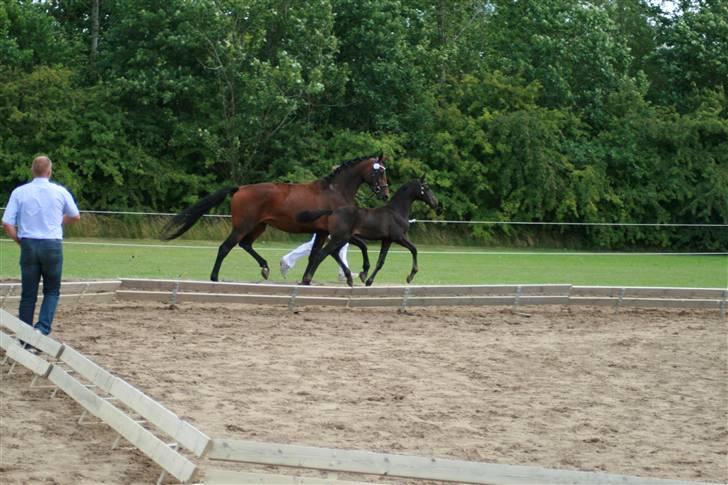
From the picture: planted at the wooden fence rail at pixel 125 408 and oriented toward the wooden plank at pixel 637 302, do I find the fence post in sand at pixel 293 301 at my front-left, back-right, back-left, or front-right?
front-left

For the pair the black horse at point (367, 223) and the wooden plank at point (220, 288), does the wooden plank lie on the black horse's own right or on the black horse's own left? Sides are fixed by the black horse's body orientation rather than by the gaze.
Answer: on the black horse's own right

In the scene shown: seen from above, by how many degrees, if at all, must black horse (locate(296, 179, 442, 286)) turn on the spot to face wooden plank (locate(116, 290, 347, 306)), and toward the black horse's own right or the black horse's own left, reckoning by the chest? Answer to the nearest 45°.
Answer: approximately 135° to the black horse's own right

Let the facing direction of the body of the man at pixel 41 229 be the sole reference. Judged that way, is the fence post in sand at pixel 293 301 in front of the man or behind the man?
in front

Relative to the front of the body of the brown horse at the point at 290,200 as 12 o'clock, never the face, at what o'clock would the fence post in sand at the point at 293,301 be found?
The fence post in sand is roughly at 3 o'clock from the brown horse.

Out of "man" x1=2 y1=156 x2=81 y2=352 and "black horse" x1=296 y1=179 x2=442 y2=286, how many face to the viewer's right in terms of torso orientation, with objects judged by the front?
1

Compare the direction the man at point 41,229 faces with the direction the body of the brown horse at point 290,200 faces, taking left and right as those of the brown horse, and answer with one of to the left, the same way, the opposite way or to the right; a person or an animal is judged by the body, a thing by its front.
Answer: to the left

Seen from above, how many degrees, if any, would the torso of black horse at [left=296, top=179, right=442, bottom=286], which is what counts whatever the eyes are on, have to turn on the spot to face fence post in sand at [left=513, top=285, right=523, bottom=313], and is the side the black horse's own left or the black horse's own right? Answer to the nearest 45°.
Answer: approximately 45° to the black horse's own right

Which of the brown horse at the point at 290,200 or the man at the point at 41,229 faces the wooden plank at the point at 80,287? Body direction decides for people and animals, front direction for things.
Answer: the man

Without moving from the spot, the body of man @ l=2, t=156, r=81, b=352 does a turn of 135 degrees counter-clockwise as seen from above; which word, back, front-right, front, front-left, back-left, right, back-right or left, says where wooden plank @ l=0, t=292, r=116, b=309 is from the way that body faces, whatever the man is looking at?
back-right

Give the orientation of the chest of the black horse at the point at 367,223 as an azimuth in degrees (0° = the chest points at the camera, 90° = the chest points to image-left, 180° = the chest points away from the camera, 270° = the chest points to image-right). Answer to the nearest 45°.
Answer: approximately 270°

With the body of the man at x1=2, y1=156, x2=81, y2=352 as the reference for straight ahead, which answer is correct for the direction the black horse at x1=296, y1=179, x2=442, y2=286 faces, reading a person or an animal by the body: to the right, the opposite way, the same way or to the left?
to the right

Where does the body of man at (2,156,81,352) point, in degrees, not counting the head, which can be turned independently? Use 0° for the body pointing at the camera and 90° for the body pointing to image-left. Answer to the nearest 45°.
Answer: approximately 180°

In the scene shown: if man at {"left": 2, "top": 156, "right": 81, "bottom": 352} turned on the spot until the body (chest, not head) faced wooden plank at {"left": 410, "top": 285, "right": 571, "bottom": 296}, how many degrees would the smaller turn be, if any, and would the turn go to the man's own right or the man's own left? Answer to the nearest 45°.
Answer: approximately 45° to the man's own right

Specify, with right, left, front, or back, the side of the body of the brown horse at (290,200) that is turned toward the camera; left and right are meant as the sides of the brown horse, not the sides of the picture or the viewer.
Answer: right

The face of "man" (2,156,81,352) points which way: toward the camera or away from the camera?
away from the camera

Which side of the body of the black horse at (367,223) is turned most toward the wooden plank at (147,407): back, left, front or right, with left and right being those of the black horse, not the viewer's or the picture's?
right

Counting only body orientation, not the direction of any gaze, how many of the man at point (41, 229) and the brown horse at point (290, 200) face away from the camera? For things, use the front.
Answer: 1
